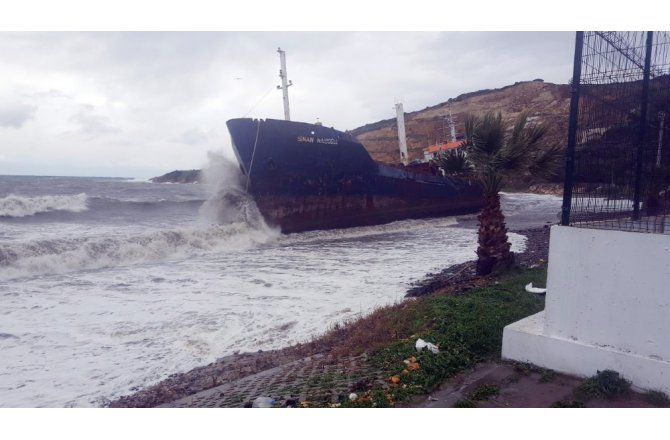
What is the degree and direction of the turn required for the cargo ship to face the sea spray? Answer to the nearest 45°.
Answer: approximately 45° to its right

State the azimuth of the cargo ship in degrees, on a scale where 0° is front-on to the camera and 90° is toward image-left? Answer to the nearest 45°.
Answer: approximately 45°

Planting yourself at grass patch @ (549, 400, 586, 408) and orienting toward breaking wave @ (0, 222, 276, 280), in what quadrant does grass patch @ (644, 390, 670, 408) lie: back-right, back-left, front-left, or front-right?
back-right

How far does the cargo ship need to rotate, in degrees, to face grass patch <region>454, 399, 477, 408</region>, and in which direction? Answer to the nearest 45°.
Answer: approximately 45° to its left

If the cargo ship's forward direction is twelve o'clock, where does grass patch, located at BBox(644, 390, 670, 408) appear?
The grass patch is roughly at 10 o'clock from the cargo ship.

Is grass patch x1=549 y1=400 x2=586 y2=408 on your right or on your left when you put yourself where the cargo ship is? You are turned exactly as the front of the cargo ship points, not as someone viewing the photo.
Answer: on your left

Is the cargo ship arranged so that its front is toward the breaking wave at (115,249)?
yes

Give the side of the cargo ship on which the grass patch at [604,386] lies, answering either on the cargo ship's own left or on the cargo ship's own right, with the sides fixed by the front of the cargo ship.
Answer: on the cargo ship's own left
